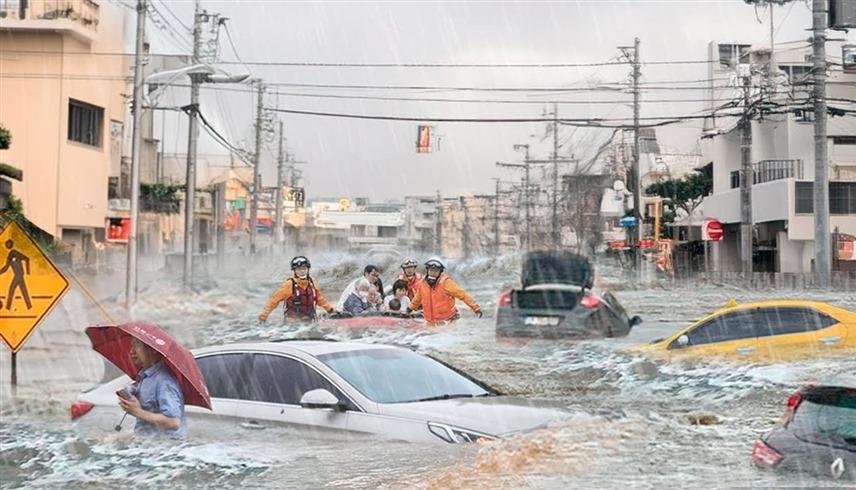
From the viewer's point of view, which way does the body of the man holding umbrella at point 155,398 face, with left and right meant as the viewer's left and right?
facing to the left of the viewer

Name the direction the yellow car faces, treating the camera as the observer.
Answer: facing to the left of the viewer

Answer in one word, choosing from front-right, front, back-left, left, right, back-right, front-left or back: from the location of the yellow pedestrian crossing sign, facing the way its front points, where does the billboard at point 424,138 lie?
back-left

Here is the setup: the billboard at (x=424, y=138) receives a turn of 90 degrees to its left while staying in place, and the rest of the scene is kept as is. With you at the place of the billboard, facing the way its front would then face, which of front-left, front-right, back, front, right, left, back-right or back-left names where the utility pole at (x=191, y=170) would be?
right

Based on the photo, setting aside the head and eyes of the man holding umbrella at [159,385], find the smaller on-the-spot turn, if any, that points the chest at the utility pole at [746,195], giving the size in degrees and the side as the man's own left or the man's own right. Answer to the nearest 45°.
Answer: approximately 135° to the man's own right

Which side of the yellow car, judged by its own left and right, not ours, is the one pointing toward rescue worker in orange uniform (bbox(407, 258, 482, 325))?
front

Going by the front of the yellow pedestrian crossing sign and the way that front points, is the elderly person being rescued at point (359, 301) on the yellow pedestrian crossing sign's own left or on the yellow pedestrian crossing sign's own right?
on the yellow pedestrian crossing sign's own left

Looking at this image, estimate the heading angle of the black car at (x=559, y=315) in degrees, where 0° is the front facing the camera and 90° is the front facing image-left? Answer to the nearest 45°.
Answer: approximately 225°

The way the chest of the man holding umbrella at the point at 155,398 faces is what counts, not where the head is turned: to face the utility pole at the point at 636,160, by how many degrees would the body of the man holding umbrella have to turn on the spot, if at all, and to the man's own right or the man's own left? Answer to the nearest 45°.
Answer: approximately 135° to the man's own right

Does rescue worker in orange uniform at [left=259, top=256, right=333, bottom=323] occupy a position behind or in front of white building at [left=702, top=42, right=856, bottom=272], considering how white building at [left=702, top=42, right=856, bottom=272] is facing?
in front
